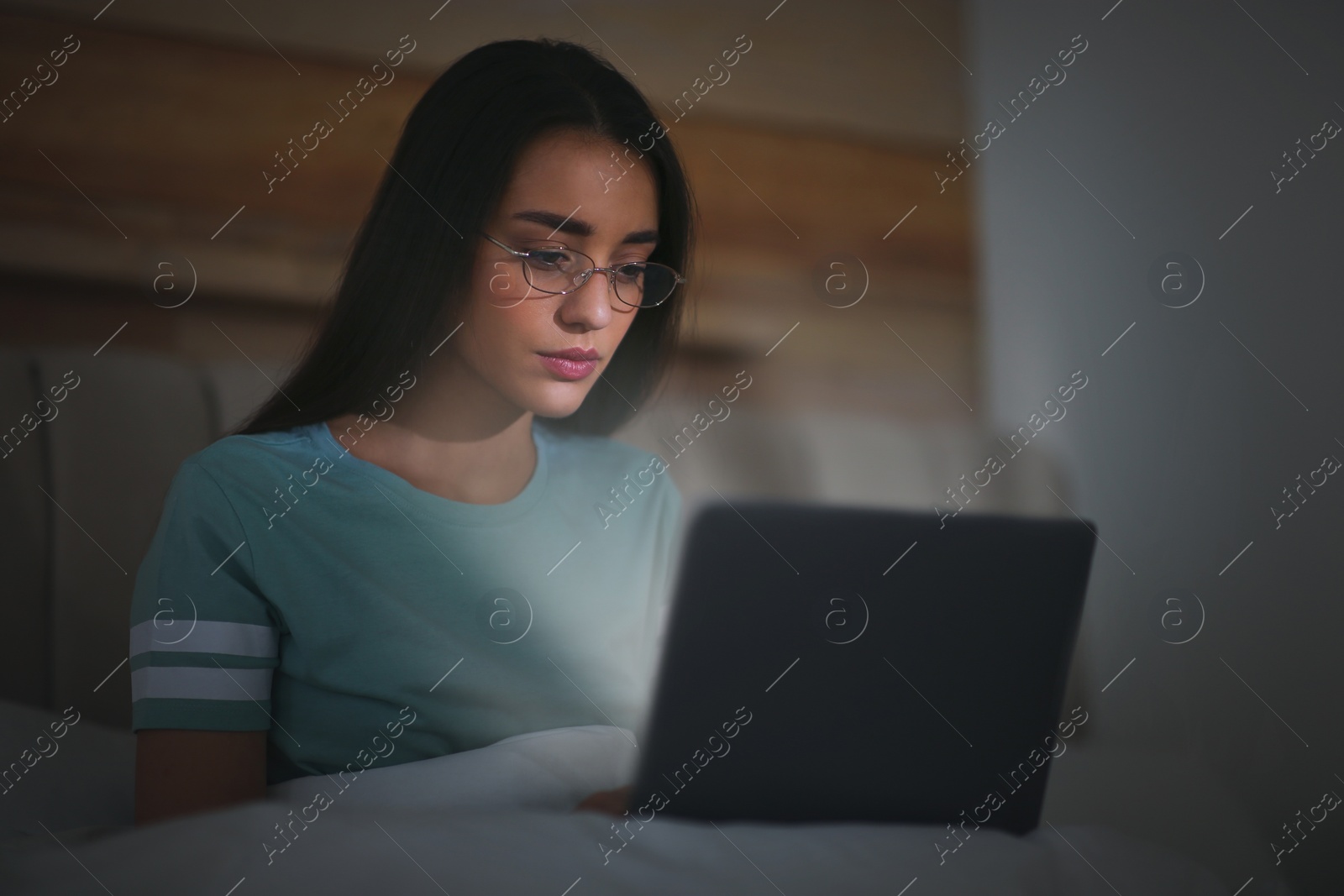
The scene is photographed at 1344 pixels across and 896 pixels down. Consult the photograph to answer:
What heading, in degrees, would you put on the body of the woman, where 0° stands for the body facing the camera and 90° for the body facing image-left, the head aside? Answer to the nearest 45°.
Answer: approximately 315°

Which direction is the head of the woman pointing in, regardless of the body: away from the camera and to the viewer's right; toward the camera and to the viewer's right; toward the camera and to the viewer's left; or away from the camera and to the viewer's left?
toward the camera and to the viewer's right

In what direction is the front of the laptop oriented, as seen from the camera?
facing away from the viewer and to the left of the viewer
